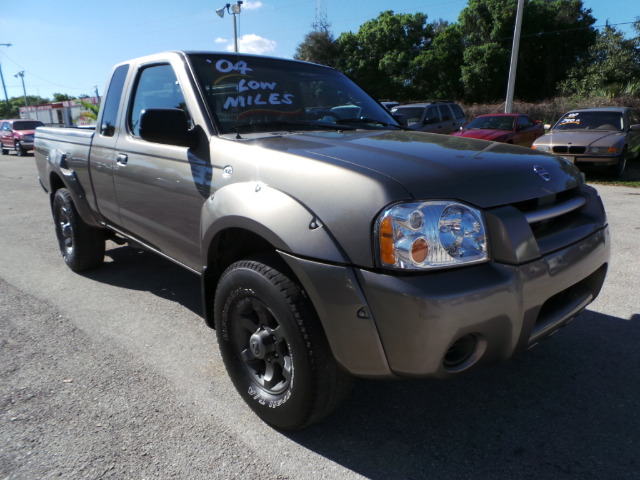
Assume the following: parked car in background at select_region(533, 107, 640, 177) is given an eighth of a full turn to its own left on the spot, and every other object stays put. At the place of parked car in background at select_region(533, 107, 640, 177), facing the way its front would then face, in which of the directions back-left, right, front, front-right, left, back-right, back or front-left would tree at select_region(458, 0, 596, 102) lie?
back

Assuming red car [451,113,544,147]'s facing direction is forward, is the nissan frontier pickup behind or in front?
in front

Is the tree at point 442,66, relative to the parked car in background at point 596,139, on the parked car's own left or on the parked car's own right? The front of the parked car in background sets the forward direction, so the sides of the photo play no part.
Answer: on the parked car's own right

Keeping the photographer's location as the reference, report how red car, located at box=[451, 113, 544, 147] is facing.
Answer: facing the viewer and to the left of the viewer

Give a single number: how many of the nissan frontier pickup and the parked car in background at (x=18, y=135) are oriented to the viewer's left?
0

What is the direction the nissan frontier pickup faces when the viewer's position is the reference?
facing the viewer and to the right of the viewer

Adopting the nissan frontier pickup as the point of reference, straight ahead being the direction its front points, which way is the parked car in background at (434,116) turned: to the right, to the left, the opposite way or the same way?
to the right

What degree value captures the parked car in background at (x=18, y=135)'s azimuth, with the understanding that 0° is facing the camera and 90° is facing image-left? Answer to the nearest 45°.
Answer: approximately 315°

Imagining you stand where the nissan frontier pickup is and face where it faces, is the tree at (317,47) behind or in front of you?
behind

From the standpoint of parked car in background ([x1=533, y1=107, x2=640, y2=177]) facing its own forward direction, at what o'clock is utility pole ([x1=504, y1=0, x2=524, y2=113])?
The utility pole is roughly at 4 o'clock from the parked car in background.

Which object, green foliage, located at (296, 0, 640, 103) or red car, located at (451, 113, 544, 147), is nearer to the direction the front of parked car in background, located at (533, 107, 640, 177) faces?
the red car

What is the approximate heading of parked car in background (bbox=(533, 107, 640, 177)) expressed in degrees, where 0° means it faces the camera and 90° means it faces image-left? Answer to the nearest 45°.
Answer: approximately 45°
